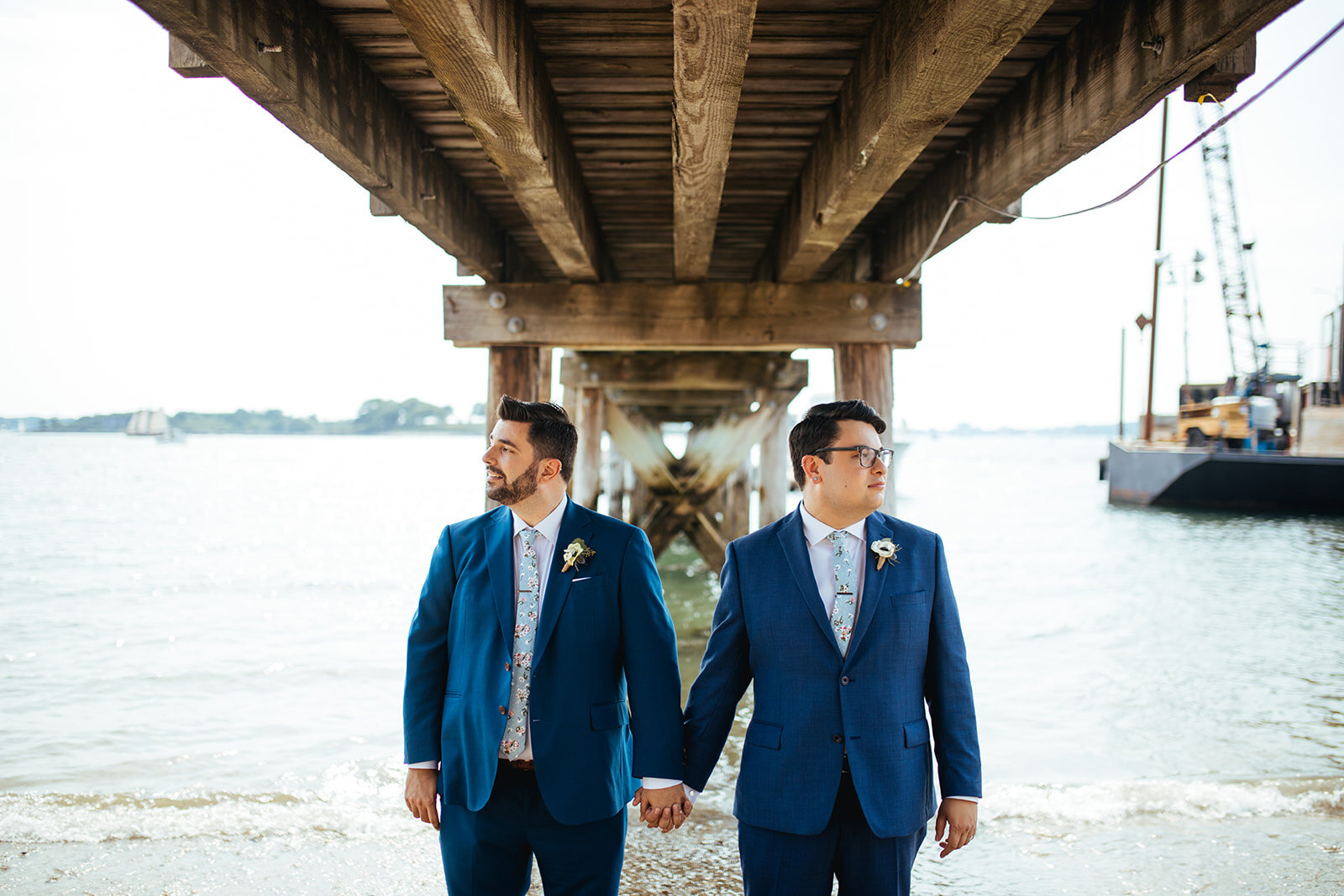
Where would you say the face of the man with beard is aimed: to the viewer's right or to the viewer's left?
to the viewer's left

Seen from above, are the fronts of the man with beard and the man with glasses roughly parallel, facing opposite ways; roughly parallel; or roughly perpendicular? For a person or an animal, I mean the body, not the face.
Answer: roughly parallel

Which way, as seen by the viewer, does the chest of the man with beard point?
toward the camera

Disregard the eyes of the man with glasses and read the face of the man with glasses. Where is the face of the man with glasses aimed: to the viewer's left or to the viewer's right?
to the viewer's right

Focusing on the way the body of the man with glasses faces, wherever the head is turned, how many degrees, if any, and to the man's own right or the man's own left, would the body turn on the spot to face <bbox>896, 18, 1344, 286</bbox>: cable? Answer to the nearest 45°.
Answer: approximately 135° to the man's own left

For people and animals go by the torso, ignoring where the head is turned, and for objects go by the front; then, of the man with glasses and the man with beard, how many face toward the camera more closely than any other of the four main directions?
2
